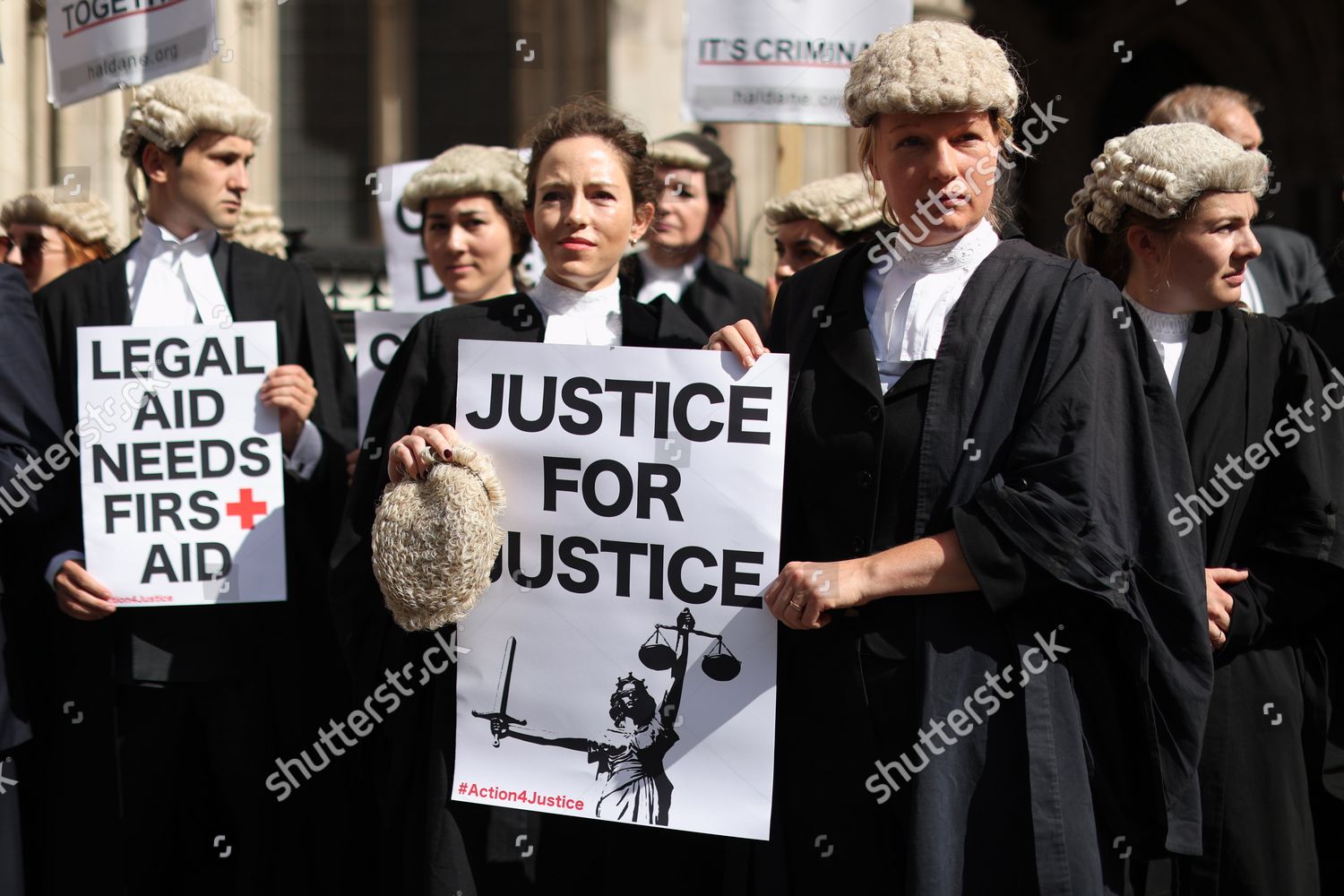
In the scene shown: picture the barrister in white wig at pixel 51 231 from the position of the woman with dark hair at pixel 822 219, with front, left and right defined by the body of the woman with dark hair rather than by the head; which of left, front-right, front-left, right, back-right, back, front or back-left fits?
front-right

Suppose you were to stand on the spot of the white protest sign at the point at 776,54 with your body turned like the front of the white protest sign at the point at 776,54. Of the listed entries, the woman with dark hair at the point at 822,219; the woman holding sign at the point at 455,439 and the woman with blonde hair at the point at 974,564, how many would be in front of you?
3

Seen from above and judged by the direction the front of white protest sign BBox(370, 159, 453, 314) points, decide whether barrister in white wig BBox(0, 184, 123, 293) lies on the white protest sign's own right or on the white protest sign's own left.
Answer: on the white protest sign's own right

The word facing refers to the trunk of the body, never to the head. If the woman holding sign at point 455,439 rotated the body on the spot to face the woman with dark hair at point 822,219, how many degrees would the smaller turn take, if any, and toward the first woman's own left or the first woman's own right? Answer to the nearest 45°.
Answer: approximately 135° to the first woman's own left

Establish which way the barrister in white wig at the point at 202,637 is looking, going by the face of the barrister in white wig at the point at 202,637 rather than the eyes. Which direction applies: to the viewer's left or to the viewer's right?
to the viewer's right

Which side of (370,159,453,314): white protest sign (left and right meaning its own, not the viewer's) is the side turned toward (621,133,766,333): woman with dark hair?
left

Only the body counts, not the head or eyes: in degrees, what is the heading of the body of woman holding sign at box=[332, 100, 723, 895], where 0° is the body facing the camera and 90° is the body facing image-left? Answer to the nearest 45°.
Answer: approximately 0°
